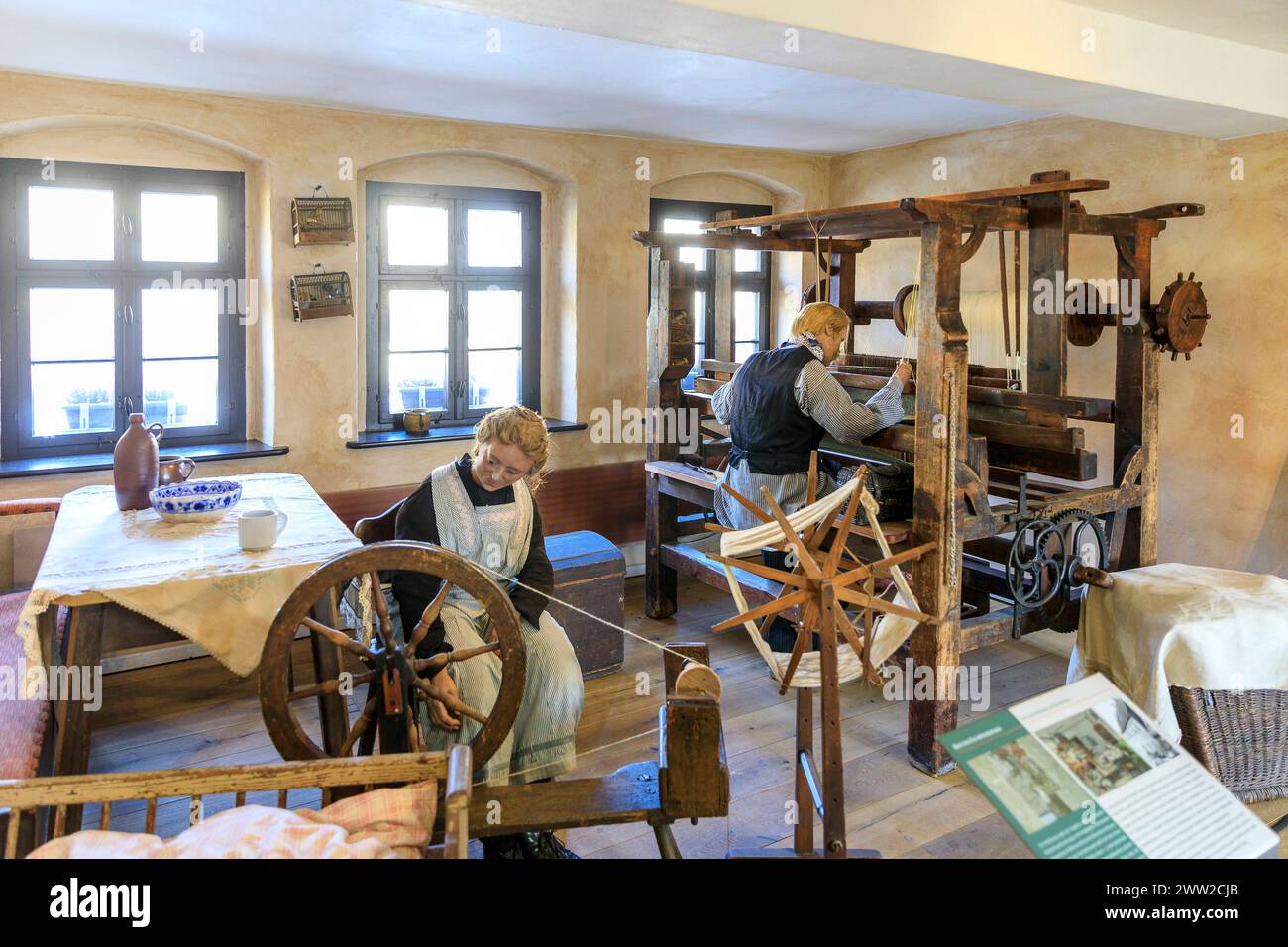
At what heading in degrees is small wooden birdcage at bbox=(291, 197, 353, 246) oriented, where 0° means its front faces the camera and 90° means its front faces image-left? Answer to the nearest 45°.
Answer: approximately 0°

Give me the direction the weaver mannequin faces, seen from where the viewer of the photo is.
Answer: facing away from the viewer and to the right of the viewer

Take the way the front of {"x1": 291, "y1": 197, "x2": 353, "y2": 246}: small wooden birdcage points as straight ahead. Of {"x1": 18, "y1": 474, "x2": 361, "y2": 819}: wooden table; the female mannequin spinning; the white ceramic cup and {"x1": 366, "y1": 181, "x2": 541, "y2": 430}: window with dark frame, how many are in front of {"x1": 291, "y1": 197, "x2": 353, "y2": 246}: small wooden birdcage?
3

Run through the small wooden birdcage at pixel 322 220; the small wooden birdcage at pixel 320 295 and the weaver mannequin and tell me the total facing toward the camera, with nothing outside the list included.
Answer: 2

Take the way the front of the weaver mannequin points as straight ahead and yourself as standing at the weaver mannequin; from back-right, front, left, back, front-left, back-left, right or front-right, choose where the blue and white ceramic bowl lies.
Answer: back

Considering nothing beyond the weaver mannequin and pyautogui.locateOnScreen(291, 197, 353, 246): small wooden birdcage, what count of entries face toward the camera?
1

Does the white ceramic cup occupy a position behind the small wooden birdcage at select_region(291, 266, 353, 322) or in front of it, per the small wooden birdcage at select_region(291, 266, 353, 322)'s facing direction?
in front

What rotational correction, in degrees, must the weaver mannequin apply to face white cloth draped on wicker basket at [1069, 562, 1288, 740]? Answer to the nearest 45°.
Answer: approximately 90° to its right

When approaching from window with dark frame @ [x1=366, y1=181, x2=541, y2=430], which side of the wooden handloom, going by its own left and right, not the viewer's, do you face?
right
